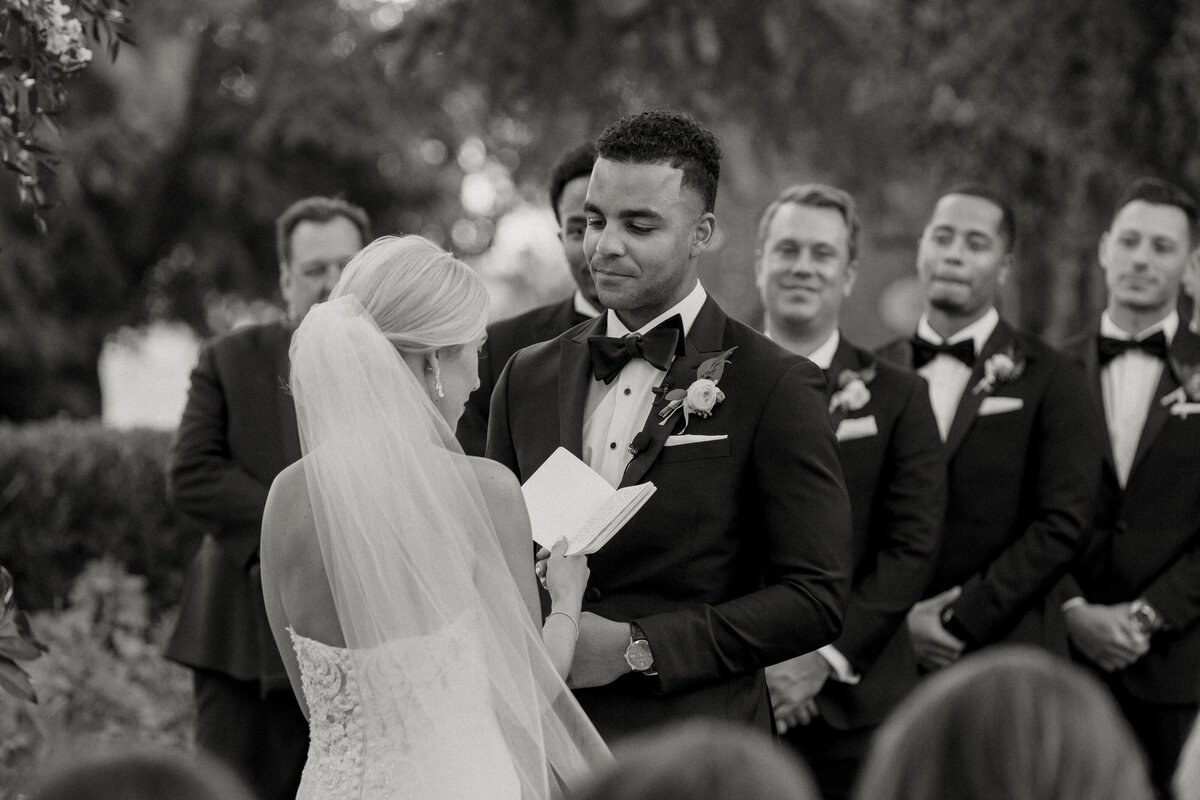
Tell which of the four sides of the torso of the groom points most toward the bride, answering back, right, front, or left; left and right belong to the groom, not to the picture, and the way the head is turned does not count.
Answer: front

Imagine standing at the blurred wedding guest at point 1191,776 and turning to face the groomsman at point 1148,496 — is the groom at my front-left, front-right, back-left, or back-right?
front-left

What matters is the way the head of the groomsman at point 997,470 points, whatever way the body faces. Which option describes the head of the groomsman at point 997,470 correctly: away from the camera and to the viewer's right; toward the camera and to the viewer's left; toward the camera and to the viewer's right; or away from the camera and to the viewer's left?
toward the camera and to the viewer's left

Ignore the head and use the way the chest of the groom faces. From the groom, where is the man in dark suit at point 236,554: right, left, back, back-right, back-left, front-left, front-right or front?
right

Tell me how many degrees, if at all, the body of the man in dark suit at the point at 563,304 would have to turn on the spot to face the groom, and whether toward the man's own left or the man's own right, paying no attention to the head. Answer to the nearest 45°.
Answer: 0° — they already face them

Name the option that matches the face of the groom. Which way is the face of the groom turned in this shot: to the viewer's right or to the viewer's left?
to the viewer's left

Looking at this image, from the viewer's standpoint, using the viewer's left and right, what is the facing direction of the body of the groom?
facing the viewer and to the left of the viewer

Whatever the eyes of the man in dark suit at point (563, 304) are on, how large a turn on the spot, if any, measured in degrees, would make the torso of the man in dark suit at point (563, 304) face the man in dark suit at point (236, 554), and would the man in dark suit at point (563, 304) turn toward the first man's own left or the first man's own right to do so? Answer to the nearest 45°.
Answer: approximately 90° to the first man's own right

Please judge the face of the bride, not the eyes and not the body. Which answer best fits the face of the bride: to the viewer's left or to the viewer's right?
to the viewer's right

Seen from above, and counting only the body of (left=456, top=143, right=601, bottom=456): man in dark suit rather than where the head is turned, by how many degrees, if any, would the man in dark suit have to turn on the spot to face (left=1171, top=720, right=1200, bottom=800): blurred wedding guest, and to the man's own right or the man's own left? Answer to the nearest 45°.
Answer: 0° — they already face them

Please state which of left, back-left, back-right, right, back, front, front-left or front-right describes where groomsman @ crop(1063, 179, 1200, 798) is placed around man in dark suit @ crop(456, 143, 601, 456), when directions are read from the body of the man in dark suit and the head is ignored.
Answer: left

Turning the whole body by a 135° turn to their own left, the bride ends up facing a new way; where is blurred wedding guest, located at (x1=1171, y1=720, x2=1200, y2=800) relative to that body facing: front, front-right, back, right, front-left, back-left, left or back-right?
back-left

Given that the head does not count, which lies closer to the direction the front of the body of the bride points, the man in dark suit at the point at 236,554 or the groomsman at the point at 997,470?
the groomsman

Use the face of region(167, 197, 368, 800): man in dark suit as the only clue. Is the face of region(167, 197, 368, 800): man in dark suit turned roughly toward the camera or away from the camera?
toward the camera

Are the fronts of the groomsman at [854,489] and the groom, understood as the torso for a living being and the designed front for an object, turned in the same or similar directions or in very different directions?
same or similar directions

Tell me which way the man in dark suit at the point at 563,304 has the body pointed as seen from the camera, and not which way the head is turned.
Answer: toward the camera

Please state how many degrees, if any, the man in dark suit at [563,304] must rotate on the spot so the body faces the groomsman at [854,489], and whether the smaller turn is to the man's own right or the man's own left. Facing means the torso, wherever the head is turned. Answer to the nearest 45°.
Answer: approximately 90° to the man's own left

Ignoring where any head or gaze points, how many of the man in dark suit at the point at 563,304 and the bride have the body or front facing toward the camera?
1

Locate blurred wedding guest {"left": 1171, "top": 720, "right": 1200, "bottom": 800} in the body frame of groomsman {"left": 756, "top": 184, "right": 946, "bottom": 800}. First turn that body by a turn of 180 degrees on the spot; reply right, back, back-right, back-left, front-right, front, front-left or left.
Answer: back-right
